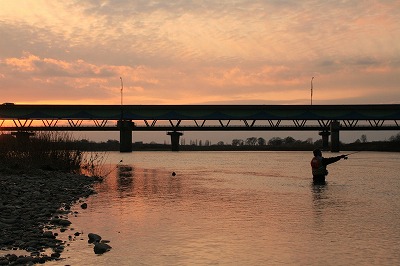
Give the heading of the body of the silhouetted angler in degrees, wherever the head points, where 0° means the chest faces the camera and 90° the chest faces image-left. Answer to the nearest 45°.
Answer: approximately 270°

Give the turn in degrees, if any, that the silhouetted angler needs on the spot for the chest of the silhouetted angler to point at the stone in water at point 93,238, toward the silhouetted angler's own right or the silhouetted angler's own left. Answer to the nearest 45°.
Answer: approximately 90° to the silhouetted angler's own right

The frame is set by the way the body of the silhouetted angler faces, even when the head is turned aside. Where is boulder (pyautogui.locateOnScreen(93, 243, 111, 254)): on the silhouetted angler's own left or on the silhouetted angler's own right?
on the silhouetted angler's own right

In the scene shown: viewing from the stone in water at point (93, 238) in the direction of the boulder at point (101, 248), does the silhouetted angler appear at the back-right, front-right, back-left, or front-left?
back-left
